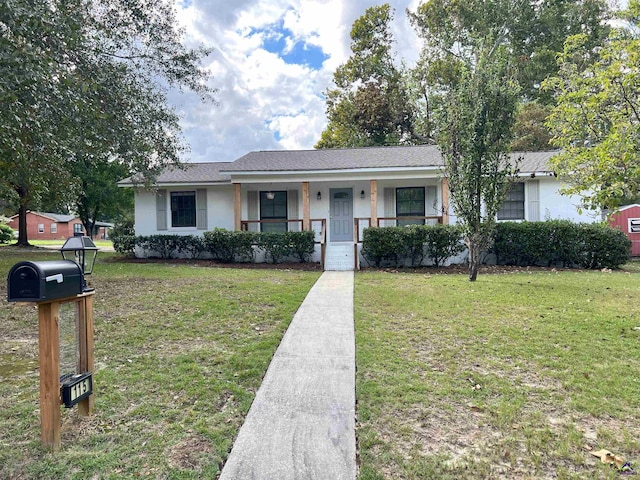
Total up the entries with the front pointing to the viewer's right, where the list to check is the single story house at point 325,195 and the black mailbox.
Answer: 0

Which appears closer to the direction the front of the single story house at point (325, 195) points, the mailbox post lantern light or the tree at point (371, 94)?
the mailbox post lantern light

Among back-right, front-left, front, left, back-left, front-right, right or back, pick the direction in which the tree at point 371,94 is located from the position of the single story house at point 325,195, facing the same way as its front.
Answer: back

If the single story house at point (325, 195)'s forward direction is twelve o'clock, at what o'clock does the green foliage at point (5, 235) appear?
The green foliage is roughly at 4 o'clock from the single story house.

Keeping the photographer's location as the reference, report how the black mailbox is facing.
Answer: facing the viewer and to the left of the viewer

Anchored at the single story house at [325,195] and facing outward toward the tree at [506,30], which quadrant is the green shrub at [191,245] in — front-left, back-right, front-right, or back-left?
back-left

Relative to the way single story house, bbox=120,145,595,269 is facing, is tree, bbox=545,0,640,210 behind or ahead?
ahead

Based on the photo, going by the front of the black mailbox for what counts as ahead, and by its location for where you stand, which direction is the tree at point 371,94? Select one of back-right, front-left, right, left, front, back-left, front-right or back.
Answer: back

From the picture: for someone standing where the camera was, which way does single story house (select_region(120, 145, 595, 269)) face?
facing the viewer

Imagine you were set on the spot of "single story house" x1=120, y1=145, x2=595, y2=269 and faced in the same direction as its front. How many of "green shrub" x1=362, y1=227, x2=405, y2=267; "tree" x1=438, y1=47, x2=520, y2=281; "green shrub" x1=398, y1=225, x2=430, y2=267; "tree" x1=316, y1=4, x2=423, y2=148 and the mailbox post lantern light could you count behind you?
1
